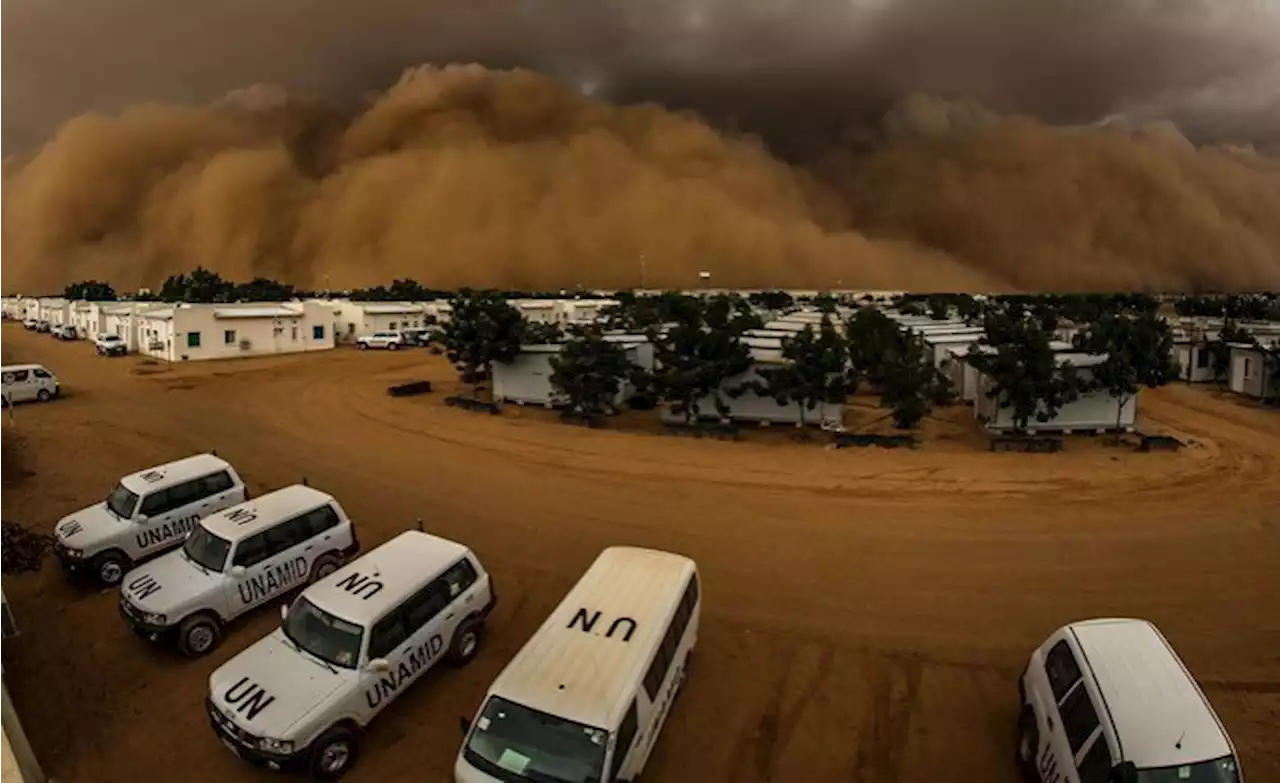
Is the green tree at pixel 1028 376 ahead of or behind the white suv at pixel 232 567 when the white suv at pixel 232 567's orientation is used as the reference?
behind

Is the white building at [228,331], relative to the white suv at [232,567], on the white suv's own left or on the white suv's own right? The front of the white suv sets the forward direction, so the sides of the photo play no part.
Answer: on the white suv's own right

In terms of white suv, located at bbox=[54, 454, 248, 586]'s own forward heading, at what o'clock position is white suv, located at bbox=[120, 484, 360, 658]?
white suv, located at bbox=[120, 484, 360, 658] is roughly at 10 o'clock from white suv, located at bbox=[54, 454, 248, 586].

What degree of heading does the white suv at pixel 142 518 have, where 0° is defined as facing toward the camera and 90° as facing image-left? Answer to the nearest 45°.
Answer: approximately 45°

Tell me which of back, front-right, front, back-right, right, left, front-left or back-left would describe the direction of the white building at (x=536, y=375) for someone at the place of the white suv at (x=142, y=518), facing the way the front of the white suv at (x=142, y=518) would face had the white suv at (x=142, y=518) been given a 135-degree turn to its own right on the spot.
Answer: front-right

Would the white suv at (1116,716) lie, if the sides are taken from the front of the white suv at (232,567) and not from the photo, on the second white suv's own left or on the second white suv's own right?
on the second white suv's own left

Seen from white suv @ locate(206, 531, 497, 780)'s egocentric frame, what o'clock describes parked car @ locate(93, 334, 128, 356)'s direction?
The parked car is roughly at 4 o'clock from the white suv.

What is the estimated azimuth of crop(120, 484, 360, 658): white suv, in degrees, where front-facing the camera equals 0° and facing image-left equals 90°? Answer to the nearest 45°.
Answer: approximately 45°

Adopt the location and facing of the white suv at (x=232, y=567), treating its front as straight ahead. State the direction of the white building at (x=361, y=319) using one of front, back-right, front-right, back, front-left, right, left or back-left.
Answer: back-right

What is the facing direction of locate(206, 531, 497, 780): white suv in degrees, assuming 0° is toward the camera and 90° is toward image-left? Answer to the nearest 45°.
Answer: approximately 45°

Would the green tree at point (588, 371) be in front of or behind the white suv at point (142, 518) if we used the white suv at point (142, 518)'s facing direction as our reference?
behind

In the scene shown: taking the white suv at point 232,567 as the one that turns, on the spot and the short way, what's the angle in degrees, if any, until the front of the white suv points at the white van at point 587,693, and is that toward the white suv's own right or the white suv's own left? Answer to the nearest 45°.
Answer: approximately 90° to the white suv's own left
